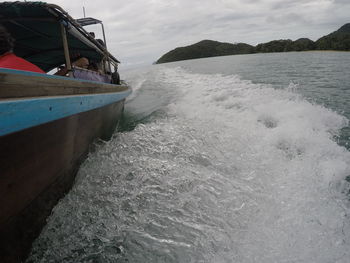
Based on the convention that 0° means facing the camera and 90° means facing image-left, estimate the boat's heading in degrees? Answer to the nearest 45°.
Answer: approximately 45°
